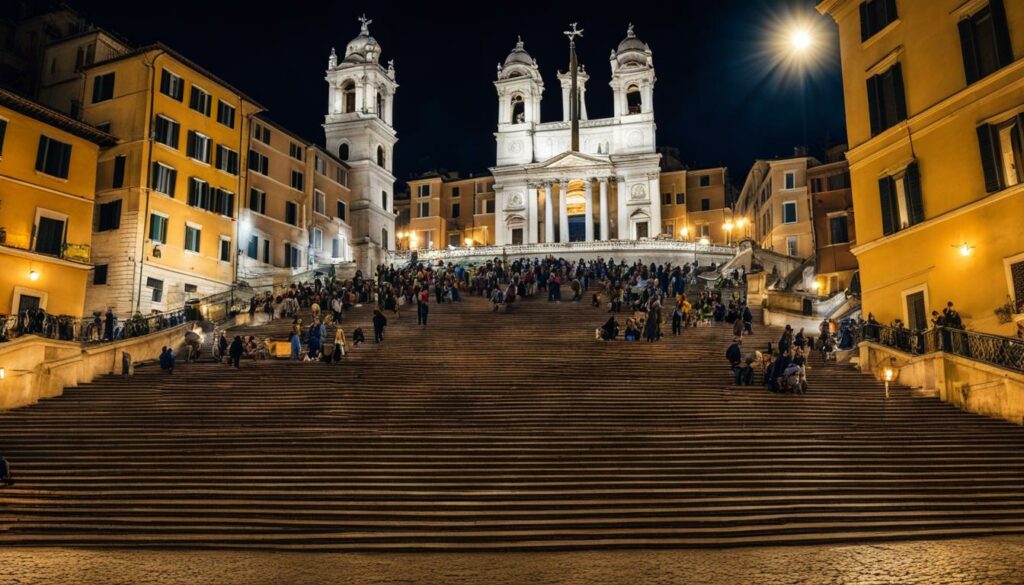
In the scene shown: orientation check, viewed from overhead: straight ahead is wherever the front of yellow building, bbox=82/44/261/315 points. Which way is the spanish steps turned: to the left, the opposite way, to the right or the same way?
to the right

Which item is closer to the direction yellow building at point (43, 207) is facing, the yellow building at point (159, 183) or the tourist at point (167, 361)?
the tourist

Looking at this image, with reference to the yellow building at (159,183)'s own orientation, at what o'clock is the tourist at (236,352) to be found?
The tourist is roughly at 1 o'clock from the yellow building.

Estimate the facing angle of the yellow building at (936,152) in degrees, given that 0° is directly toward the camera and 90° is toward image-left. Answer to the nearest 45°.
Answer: approximately 45°

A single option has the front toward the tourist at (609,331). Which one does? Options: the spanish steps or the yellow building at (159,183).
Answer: the yellow building

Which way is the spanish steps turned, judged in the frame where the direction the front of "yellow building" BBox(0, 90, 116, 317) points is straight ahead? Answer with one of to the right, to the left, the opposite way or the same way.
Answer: to the right

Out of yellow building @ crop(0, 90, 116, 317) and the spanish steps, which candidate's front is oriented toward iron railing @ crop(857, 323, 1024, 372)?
the yellow building

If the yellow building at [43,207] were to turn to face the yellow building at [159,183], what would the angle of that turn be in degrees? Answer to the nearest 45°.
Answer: approximately 90° to its left
